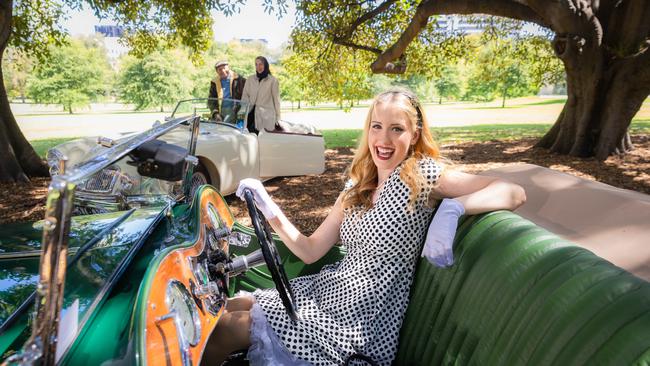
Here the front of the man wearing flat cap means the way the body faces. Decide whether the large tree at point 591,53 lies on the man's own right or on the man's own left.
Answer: on the man's own left

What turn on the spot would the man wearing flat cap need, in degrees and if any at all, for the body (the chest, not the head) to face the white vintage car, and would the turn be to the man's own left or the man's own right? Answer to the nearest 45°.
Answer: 0° — they already face it

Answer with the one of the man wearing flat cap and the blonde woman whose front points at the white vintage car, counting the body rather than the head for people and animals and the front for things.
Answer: the man wearing flat cap

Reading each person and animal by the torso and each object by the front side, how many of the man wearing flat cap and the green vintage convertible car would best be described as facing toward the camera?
1

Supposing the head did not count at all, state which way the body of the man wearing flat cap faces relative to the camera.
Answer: toward the camera

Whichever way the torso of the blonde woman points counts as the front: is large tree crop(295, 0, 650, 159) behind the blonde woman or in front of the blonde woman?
behind

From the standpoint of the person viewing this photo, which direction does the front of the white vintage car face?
facing the viewer and to the left of the viewer

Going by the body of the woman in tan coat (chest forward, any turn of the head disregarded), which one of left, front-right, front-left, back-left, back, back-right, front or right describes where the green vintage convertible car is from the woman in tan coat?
front-left

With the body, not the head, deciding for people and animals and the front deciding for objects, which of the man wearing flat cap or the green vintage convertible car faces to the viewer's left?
the green vintage convertible car

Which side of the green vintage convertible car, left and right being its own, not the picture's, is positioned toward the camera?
left

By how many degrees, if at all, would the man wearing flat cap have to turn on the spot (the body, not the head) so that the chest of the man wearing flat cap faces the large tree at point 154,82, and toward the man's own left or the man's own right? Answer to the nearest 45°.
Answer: approximately 180°

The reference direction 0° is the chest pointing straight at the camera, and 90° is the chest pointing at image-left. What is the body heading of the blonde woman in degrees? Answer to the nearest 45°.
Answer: approximately 45°
